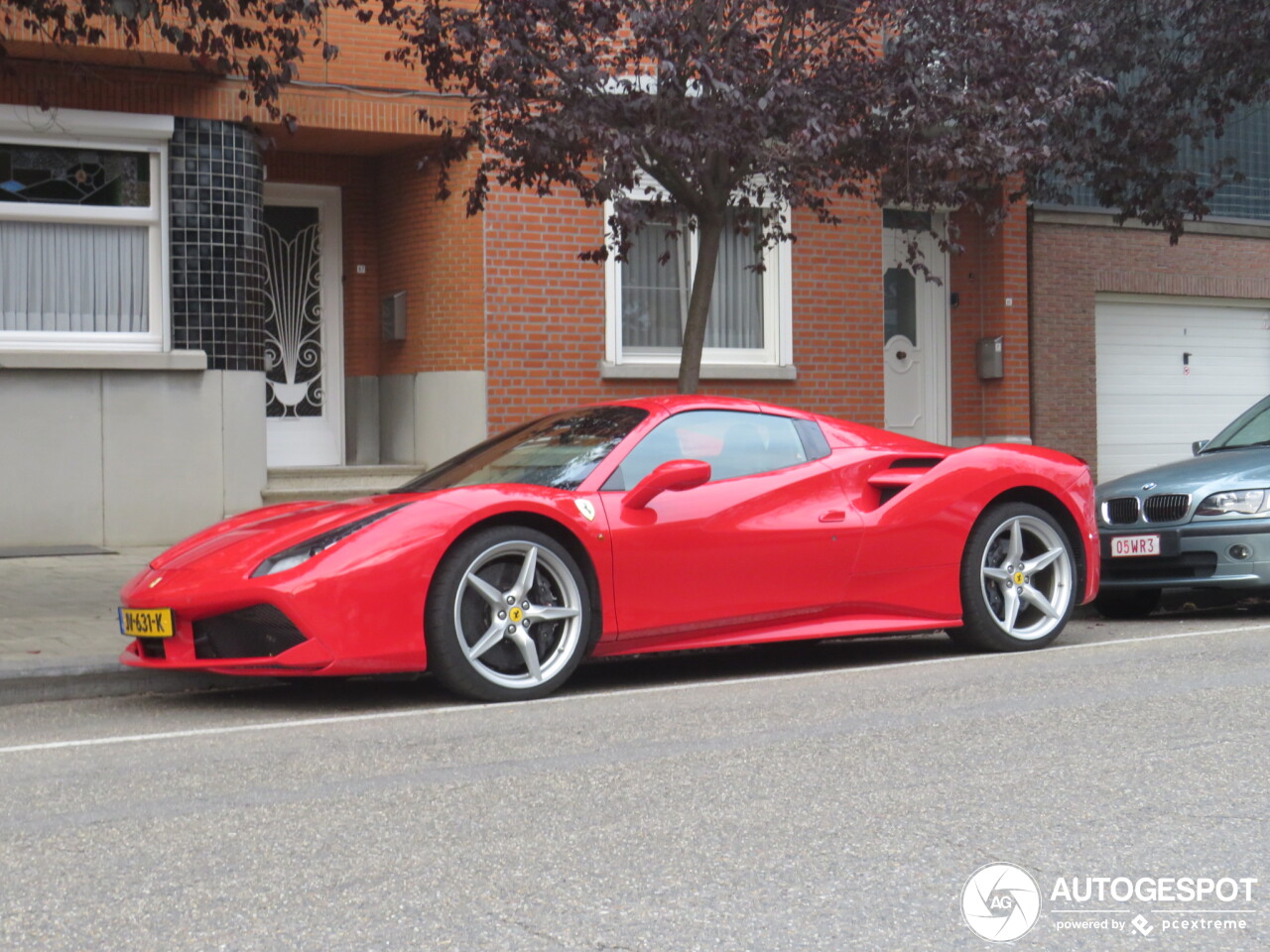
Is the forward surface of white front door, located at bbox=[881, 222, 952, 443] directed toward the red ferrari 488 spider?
yes

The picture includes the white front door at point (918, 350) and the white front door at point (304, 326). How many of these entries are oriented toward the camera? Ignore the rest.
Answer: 2

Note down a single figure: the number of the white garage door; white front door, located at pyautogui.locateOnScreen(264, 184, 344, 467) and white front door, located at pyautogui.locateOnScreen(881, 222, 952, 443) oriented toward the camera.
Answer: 3

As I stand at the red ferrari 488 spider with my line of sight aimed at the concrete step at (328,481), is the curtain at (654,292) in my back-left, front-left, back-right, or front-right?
front-right

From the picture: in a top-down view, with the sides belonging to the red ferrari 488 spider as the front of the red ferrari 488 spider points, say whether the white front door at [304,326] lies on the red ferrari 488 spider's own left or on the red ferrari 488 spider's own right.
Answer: on the red ferrari 488 spider's own right

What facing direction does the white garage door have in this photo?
toward the camera

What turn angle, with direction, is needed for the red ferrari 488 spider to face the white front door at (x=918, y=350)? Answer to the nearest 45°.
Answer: approximately 135° to its right

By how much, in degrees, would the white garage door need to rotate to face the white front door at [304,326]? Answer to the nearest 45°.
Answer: approximately 45° to its right

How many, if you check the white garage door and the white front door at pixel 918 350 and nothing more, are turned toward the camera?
2

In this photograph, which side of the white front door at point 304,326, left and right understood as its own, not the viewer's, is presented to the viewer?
front

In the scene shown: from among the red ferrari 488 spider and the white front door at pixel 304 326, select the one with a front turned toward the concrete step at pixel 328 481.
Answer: the white front door

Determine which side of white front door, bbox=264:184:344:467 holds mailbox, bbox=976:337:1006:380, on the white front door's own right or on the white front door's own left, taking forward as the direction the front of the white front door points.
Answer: on the white front door's own left

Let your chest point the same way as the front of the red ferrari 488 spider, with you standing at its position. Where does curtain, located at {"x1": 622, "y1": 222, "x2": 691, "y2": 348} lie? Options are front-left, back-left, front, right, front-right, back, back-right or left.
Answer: back-right
